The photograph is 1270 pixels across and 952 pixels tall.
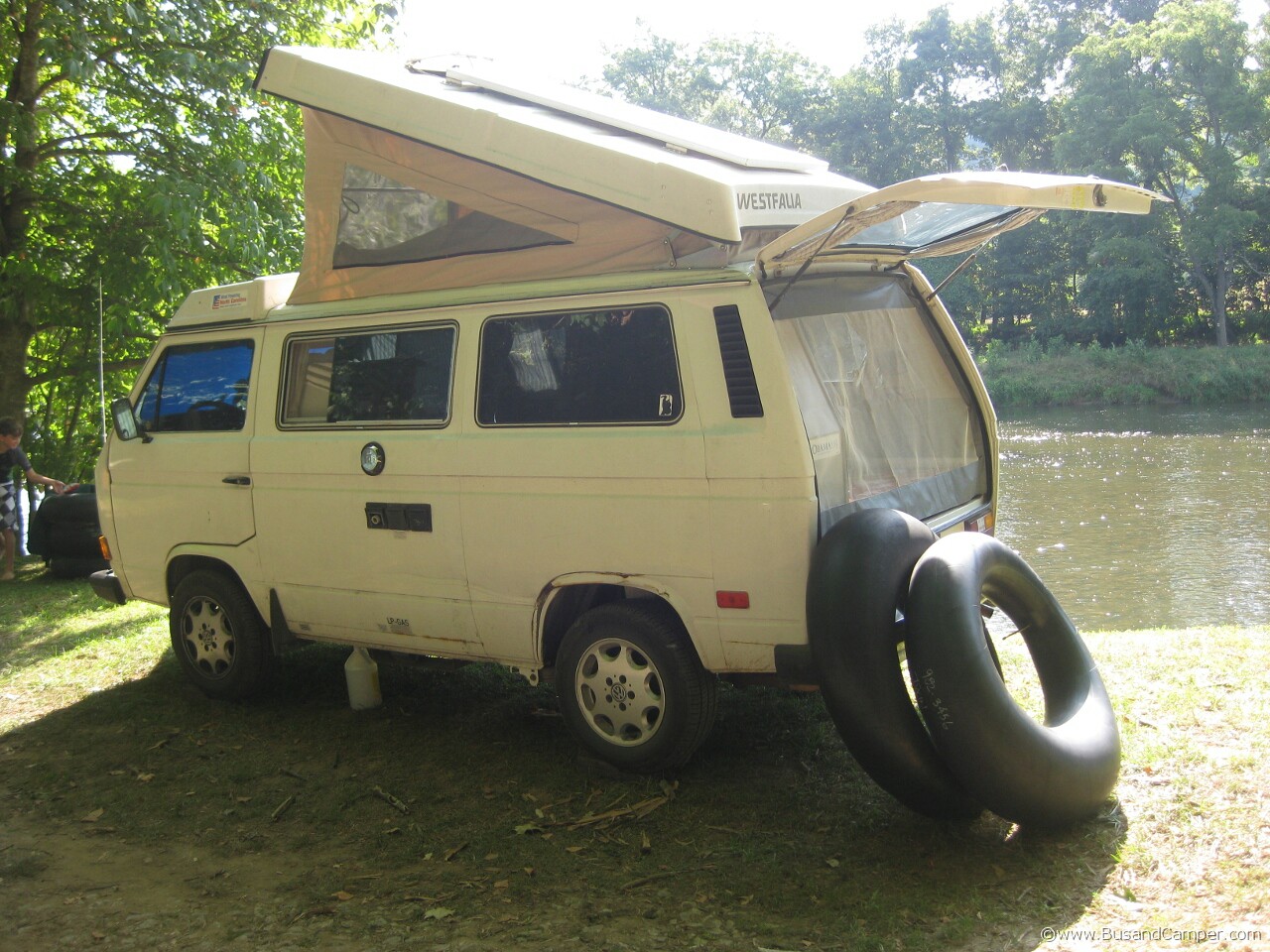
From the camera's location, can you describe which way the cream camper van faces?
facing away from the viewer and to the left of the viewer

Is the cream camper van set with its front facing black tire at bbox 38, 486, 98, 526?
yes

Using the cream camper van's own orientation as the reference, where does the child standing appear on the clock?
The child standing is roughly at 12 o'clock from the cream camper van.

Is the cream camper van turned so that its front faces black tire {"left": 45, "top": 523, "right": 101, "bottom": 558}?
yes
